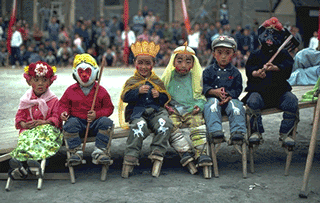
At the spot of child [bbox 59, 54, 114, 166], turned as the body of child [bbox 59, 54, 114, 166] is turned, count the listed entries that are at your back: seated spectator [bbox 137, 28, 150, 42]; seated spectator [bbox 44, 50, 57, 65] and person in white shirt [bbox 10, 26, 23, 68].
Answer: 3

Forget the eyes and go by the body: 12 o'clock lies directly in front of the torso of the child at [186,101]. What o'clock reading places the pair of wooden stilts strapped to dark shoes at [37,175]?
The pair of wooden stilts strapped to dark shoes is roughly at 2 o'clock from the child.

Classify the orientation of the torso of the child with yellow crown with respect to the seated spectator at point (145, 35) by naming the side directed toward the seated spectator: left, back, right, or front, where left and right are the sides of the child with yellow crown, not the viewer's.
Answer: back

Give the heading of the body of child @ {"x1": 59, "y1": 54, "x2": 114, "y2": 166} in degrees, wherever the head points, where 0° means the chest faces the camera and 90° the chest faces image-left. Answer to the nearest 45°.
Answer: approximately 0°

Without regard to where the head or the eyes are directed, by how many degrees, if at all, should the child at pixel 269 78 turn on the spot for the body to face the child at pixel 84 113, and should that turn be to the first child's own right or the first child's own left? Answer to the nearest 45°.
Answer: approximately 45° to the first child's own right

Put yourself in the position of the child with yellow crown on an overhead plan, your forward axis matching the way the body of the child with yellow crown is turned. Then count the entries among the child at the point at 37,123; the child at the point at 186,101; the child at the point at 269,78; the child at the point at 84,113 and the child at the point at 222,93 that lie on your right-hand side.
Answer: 2

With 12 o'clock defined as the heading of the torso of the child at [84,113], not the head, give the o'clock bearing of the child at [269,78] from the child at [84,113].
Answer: the child at [269,78] is roughly at 9 o'clock from the child at [84,113].
